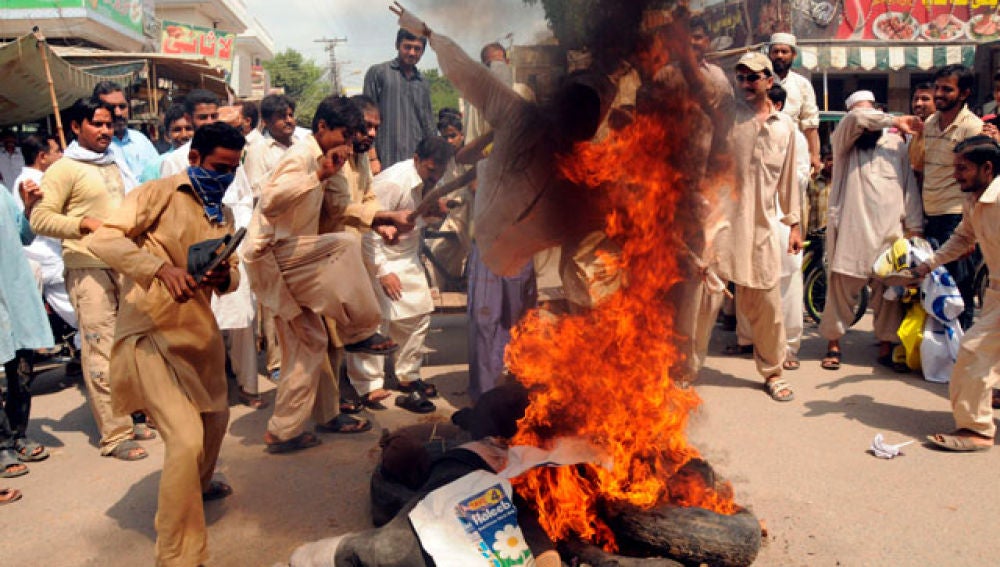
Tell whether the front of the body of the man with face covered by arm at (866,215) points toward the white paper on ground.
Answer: yes

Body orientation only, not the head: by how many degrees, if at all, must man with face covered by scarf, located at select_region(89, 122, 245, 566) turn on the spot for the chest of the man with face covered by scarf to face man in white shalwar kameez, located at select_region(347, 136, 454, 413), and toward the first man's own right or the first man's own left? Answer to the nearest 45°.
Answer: approximately 90° to the first man's own left

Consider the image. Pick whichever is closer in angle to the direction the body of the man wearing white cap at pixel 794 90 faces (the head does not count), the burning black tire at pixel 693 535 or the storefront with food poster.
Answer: the burning black tire

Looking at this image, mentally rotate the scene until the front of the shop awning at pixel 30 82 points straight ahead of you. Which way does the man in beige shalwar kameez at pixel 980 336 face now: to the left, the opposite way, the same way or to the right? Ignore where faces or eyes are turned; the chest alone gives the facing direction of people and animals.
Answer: the opposite way

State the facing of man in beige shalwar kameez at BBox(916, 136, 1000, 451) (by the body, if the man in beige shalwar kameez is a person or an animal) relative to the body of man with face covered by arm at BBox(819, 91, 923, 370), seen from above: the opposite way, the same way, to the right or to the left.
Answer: to the right

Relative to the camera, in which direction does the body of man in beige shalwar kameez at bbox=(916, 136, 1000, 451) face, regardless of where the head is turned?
to the viewer's left

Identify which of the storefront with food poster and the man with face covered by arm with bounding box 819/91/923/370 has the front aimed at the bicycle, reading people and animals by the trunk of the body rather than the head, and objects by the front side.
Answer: the storefront with food poster

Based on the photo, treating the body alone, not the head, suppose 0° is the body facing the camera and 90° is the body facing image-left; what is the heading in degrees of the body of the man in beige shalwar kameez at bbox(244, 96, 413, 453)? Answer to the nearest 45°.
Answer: approximately 270°

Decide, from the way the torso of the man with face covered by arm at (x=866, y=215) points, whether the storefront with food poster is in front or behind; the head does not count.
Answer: behind
